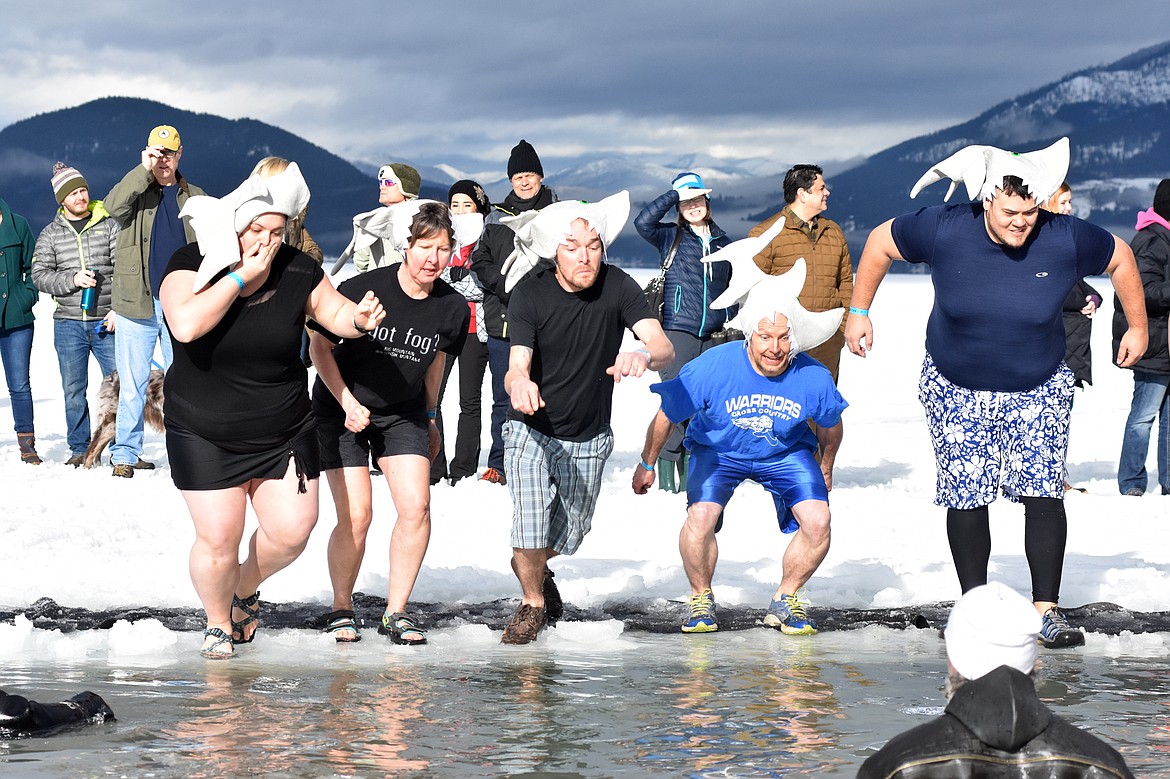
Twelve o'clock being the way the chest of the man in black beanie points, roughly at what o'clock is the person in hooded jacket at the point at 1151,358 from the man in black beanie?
The person in hooded jacket is roughly at 9 o'clock from the man in black beanie.

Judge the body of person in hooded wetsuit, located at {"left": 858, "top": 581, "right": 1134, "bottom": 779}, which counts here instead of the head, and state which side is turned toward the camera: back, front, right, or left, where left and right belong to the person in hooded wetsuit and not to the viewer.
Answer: back

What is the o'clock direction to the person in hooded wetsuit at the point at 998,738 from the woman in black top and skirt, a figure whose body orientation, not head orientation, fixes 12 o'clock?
The person in hooded wetsuit is roughly at 11 o'clock from the woman in black top and skirt.

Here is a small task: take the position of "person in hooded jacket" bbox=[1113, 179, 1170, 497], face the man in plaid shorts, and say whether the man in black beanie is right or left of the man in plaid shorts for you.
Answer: right

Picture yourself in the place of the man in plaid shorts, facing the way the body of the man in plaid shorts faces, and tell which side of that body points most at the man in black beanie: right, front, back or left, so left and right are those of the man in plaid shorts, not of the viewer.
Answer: back

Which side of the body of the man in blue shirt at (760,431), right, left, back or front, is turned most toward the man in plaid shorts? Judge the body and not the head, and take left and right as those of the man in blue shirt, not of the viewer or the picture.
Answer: right

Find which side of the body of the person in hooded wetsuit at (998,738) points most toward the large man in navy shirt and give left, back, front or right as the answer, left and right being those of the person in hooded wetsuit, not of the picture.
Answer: front

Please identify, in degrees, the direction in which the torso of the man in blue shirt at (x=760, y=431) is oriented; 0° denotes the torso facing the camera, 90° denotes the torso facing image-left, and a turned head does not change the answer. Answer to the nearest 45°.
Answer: approximately 0°

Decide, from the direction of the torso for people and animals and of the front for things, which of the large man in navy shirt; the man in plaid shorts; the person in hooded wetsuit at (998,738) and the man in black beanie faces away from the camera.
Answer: the person in hooded wetsuit

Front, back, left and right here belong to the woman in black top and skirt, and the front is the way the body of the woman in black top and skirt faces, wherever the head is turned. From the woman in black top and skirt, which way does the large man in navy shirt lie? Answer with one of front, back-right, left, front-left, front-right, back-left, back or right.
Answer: left

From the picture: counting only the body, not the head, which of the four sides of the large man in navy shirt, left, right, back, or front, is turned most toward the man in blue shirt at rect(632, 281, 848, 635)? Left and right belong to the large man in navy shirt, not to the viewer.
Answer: right

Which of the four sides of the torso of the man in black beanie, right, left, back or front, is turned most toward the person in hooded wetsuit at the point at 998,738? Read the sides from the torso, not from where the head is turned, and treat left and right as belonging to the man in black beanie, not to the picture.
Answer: front
